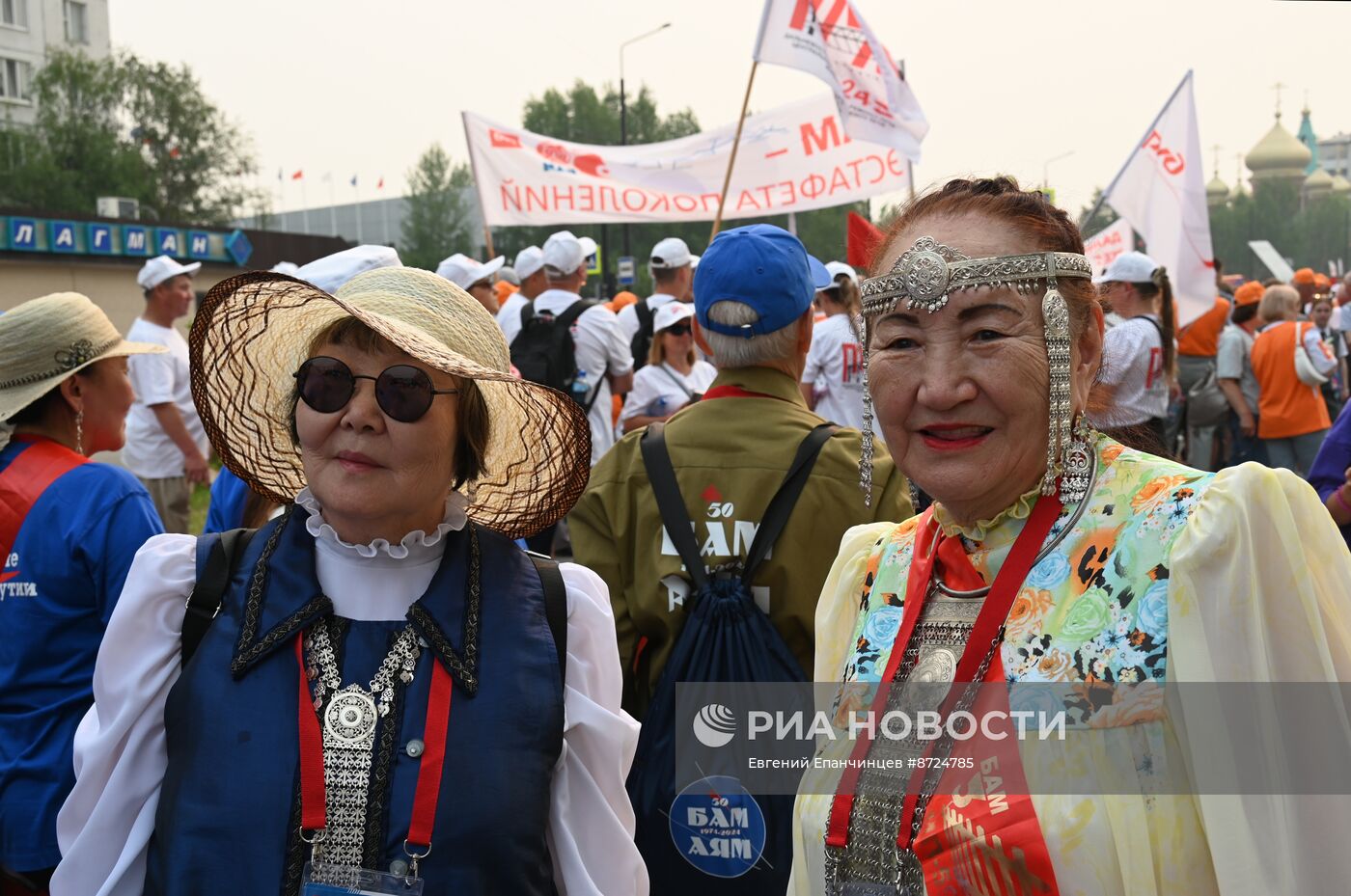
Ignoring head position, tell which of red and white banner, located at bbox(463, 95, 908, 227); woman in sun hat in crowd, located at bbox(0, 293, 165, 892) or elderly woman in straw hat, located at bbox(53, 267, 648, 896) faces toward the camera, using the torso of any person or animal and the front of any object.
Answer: the elderly woman in straw hat

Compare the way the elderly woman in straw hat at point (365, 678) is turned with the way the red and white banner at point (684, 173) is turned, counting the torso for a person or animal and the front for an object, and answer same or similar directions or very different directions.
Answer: very different directions

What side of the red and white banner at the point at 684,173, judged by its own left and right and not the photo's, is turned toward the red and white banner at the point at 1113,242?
right

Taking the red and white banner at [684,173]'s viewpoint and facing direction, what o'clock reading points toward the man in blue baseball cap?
The man in blue baseball cap is roughly at 6 o'clock from the red and white banner.

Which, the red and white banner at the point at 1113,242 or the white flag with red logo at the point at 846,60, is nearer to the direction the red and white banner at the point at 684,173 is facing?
the red and white banner

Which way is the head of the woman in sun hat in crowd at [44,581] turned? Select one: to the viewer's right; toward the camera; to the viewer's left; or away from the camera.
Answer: to the viewer's right

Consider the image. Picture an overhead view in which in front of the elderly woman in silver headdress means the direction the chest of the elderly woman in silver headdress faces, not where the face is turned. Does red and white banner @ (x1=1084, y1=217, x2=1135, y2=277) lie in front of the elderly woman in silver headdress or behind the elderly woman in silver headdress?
behind

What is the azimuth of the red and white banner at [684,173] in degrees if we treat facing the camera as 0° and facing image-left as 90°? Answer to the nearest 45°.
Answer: approximately 180°

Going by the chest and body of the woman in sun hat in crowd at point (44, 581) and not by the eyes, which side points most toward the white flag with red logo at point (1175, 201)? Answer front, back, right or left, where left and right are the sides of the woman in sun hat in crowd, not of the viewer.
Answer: front
